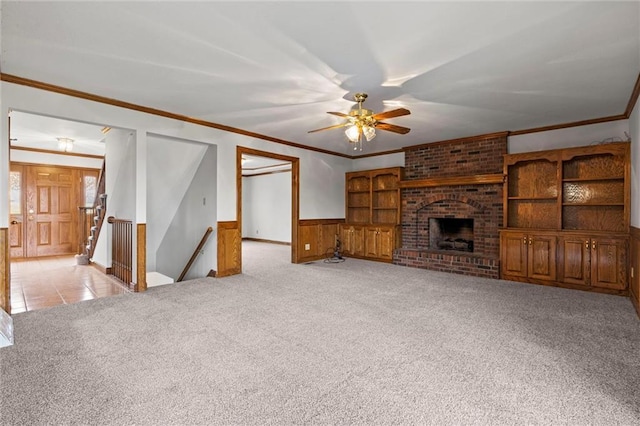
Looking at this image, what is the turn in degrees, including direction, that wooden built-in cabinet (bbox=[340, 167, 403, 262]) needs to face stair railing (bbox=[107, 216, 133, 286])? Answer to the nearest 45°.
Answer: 0° — it already faces it

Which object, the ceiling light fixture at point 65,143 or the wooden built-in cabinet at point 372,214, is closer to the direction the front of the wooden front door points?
the ceiling light fixture

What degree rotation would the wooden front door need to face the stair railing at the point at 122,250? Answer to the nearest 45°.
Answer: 0° — it already faces it

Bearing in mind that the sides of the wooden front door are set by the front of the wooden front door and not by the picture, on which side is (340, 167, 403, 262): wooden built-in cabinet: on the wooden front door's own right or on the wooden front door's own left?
on the wooden front door's own left

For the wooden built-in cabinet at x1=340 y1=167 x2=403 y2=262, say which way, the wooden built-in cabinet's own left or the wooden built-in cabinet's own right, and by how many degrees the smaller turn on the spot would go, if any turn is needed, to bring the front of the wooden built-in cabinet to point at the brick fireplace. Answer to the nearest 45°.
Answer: approximately 90° to the wooden built-in cabinet's own left

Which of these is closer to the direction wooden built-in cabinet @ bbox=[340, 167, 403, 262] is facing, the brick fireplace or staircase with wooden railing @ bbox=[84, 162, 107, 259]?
the staircase with wooden railing

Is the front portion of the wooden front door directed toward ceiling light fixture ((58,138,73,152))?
yes

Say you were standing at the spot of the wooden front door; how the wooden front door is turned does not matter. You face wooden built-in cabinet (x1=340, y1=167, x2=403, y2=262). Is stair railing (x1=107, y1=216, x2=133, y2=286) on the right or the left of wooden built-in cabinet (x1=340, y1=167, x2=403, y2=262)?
right

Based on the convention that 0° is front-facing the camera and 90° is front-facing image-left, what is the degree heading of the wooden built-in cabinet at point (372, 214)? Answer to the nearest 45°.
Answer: approximately 45°
